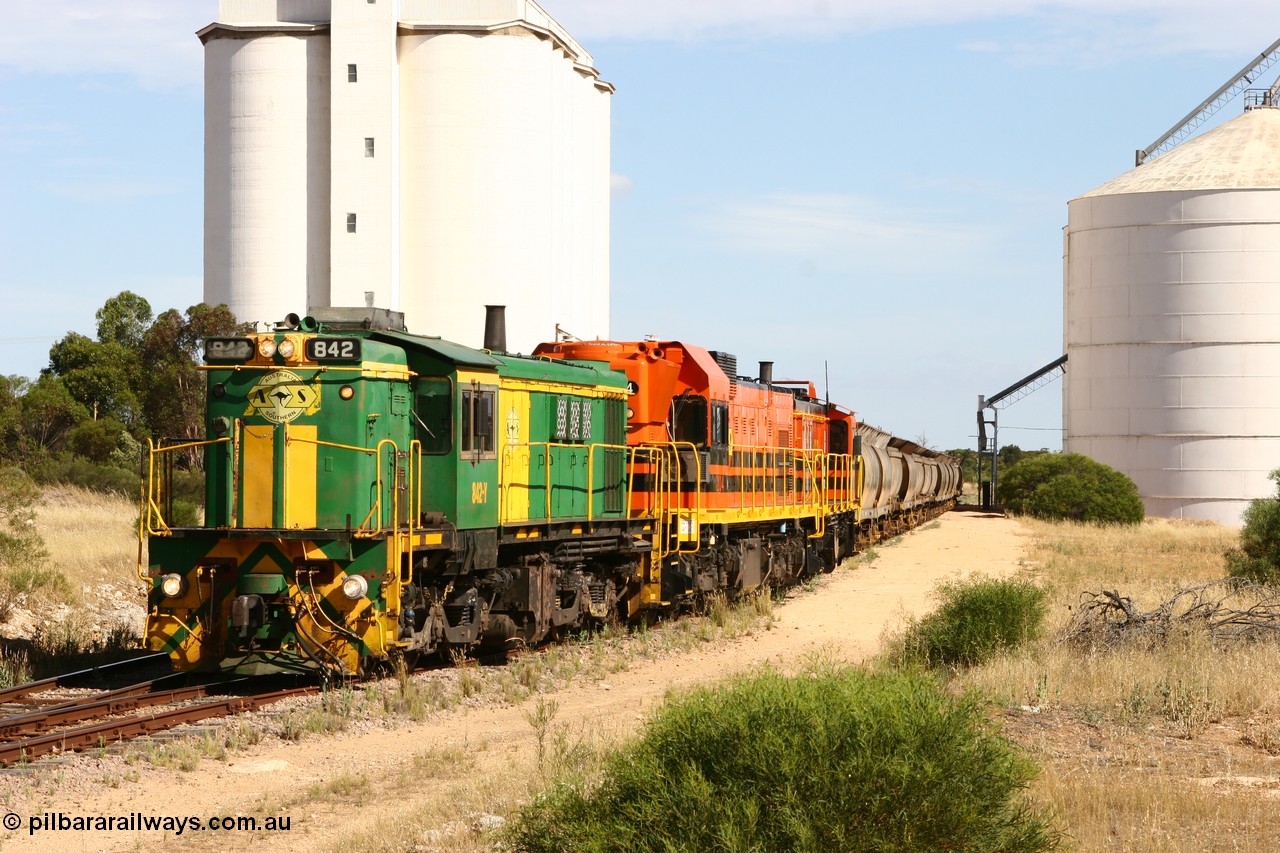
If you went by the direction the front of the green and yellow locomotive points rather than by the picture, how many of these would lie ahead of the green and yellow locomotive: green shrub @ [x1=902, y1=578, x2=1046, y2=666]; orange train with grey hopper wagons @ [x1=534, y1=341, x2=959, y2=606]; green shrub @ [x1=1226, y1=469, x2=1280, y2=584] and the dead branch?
0

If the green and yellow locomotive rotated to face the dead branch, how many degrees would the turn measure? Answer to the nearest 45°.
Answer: approximately 135° to its left

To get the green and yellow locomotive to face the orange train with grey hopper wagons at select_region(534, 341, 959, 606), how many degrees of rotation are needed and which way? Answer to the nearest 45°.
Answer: approximately 180°

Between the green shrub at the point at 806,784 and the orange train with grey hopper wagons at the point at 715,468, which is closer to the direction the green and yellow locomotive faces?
the green shrub

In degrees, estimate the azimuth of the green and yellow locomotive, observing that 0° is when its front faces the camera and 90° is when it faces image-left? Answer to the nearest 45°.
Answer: approximately 45°

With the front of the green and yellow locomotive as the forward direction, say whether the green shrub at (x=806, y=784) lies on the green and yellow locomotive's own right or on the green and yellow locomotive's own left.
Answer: on the green and yellow locomotive's own left

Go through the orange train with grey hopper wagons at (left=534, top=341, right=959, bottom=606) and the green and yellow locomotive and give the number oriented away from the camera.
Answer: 0

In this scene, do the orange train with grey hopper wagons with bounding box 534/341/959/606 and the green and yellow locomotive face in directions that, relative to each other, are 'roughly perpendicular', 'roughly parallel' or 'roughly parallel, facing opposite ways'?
roughly parallel

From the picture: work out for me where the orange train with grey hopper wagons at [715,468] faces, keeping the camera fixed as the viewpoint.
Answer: facing the viewer and to the left of the viewer

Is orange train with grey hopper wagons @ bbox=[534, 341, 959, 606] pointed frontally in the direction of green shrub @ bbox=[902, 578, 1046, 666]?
no

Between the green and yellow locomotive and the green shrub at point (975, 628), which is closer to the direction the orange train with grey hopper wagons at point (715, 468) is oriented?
the green and yellow locomotive

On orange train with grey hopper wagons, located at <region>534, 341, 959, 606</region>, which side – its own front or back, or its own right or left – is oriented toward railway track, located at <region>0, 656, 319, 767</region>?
front

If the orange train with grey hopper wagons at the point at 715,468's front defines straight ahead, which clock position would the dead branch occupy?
The dead branch is roughly at 9 o'clock from the orange train with grey hopper wagons.

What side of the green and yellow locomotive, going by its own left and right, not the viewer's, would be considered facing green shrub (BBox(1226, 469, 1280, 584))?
back

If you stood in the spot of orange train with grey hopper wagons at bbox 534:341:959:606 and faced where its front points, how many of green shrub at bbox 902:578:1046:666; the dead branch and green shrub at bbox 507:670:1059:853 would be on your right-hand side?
0

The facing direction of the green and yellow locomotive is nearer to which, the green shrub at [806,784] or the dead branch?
the green shrub

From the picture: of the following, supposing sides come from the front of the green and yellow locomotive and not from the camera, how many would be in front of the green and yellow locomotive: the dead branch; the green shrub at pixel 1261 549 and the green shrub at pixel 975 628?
0
